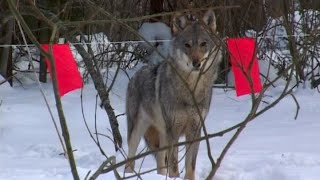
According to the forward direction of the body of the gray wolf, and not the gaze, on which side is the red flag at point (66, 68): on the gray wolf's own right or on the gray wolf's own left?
on the gray wolf's own right
